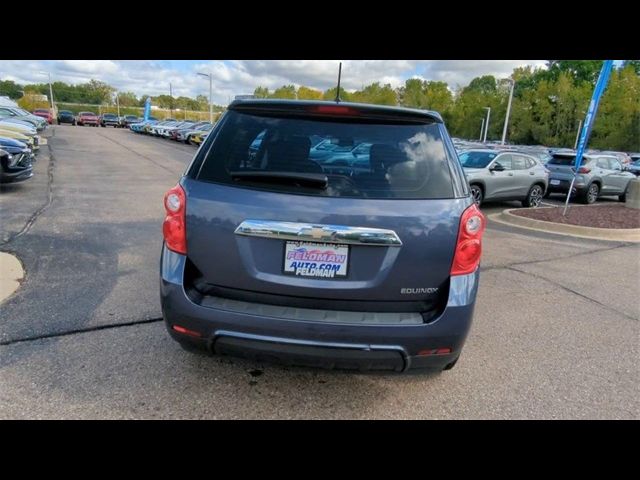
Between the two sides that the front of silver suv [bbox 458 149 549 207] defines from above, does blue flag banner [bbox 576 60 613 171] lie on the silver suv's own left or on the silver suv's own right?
on the silver suv's own left

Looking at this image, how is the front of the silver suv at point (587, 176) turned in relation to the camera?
facing away from the viewer and to the right of the viewer

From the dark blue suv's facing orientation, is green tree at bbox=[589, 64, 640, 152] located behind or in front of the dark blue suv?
in front

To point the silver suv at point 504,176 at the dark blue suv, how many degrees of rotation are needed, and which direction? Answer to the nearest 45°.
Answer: approximately 45° to its left

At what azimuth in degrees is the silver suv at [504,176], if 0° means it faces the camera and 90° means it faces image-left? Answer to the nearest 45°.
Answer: approximately 45°

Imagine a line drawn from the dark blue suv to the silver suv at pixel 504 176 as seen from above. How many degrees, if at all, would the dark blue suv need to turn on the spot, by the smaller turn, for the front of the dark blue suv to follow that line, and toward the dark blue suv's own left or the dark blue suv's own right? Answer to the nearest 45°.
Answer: approximately 45° to the dark blue suv's own right

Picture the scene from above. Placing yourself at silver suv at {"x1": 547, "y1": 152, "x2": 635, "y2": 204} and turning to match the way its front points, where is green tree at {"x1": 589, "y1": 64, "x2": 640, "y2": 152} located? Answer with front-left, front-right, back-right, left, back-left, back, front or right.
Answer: front-left

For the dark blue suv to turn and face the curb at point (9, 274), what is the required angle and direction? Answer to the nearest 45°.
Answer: approximately 45° to its left

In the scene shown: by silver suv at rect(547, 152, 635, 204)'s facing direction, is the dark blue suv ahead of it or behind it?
behind

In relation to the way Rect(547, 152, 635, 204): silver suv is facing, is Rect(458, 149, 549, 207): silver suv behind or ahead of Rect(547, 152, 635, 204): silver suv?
behind

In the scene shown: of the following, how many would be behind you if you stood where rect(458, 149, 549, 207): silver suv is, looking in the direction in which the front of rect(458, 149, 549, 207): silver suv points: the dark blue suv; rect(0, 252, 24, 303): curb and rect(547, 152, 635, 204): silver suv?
1

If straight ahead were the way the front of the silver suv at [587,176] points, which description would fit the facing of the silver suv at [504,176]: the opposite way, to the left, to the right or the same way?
the opposite way

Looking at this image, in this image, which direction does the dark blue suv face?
away from the camera

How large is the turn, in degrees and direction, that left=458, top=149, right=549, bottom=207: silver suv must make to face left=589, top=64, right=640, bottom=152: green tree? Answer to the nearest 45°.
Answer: approximately 135° to its right

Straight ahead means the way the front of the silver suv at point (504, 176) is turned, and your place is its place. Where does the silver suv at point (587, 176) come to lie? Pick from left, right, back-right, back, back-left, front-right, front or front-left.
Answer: back

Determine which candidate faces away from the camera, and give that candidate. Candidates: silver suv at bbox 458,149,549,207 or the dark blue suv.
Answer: the dark blue suv

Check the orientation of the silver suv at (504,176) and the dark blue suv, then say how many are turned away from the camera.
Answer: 1
